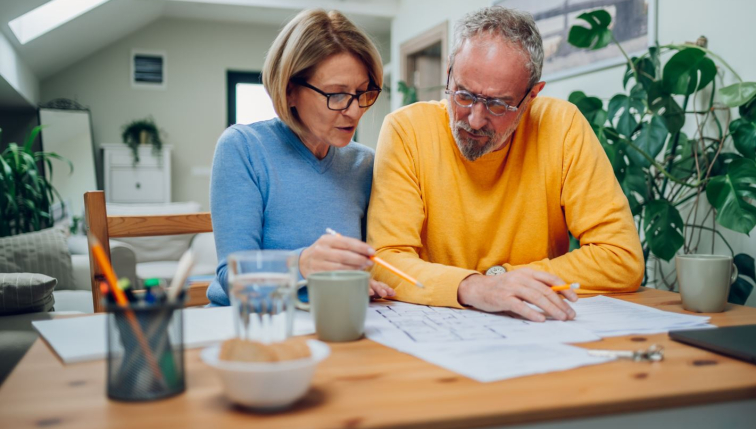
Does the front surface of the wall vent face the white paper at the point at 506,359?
yes

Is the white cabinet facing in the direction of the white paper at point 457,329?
yes

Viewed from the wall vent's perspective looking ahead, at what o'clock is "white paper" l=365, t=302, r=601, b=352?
The white paper is roughly at 12 o'clock from the wall vent.

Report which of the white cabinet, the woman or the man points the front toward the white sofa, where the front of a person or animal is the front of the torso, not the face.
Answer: the white cabinet

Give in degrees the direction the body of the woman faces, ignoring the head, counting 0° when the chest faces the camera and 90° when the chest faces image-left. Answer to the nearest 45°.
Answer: approximately 315°

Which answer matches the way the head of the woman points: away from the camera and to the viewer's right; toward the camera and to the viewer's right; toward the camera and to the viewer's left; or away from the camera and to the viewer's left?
toward the camera and to the viewer's right

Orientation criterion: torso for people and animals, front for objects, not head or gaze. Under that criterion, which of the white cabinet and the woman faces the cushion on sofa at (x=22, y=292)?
the white cabinet
